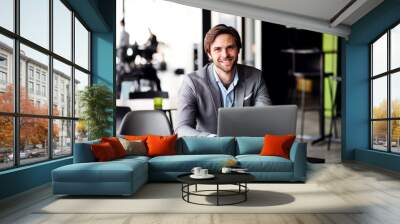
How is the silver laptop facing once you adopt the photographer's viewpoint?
facing away from the viewer

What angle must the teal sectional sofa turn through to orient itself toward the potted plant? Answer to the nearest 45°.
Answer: approximately 135° to its right

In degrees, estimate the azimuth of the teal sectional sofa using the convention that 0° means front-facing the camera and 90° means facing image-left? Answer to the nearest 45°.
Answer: approximately 0°
